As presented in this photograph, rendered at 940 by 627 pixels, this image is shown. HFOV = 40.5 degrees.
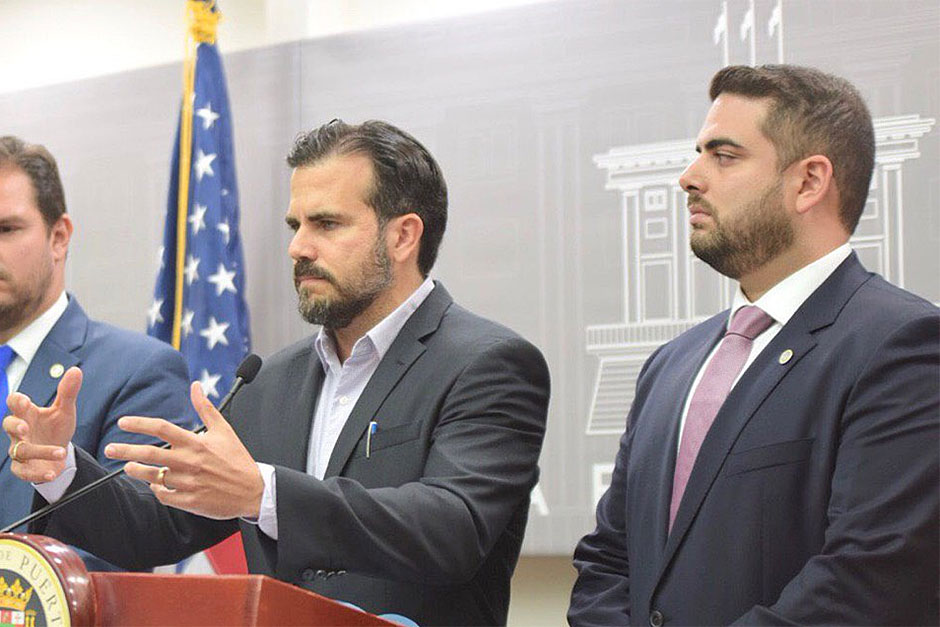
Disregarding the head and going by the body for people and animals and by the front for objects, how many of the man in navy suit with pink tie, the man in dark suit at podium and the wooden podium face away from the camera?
0

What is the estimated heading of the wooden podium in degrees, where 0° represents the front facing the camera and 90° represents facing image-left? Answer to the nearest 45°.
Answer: approximately 45°

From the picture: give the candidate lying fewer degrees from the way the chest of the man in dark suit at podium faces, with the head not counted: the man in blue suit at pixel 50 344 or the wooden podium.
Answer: the wooden podium

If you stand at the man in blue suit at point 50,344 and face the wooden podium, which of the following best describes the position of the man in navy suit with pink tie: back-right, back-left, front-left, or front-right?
front-left

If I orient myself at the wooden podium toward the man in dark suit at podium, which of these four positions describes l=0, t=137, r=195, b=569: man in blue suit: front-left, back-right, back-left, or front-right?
front-left

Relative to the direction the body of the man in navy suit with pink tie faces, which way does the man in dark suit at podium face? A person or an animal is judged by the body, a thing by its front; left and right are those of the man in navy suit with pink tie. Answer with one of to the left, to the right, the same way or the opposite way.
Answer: the same way

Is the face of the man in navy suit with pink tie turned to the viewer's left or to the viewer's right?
to the viewer's left

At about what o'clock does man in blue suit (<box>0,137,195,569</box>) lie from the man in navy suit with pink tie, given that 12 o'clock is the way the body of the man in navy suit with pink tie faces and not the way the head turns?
The man in blue suit is roughly at 2 o'clock from the man in navy suit with pink tie.

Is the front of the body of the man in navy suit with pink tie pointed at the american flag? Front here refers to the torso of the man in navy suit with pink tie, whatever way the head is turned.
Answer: no

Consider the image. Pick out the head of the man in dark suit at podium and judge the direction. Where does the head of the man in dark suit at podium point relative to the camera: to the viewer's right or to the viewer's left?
to the viewer's left

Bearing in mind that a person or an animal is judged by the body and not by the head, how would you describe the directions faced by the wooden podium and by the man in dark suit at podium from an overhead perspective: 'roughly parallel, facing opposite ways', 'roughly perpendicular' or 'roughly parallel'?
roughly parallel

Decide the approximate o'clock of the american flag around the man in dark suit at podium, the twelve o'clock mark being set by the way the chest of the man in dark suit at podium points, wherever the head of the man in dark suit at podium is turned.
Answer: The american flag is roughly at 4 o'clock from the man in dark suit at podium.

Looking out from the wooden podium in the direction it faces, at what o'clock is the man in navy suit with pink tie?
The man in navy suit with pink tie is roughly at 7 o'clock from the wooden podium.

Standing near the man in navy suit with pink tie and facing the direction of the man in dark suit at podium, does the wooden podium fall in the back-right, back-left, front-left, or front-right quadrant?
front-left

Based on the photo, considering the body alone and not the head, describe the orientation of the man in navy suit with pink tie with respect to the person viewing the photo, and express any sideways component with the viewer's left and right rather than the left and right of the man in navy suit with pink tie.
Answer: facing the viewer and to the left of the viewer

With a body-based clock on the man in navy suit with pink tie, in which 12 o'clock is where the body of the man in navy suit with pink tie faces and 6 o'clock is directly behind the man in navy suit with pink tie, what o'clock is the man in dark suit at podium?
The man in dark suit at podium is roughly at 2 o'clock from the man in navy suit with pink tie.
